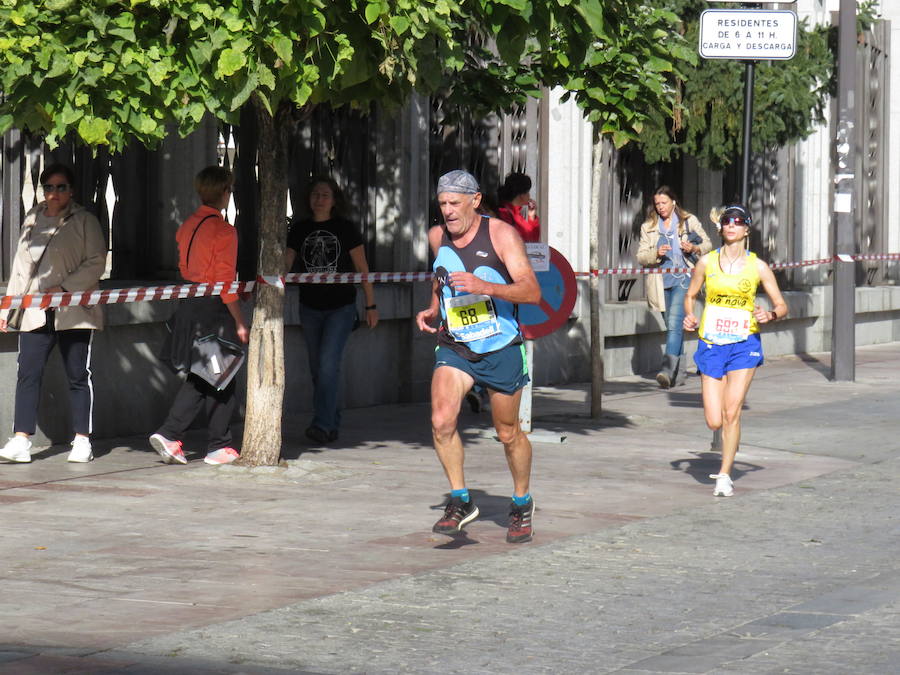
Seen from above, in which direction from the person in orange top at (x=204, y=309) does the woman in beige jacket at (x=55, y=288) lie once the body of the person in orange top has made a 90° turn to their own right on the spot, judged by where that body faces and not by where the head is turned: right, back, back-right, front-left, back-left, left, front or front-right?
back-right

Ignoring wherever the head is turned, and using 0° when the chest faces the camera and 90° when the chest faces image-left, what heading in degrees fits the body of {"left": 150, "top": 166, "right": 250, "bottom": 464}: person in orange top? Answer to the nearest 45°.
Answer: approximately 225°

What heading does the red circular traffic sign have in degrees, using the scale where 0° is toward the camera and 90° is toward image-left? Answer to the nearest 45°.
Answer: approximately 0°

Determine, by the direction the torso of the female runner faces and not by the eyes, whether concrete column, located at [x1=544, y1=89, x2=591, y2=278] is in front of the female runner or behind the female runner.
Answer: behind

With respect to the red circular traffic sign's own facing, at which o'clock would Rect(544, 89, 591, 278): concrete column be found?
The concrete column is roughly at 6 o'clock from the red circular traffic sign.

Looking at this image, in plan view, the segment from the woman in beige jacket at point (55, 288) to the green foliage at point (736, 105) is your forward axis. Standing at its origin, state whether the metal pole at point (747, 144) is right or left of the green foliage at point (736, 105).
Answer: right

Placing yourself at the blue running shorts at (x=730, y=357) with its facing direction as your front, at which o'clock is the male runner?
The male runner is roughly at 1 o'clock from the blue running shorts.
